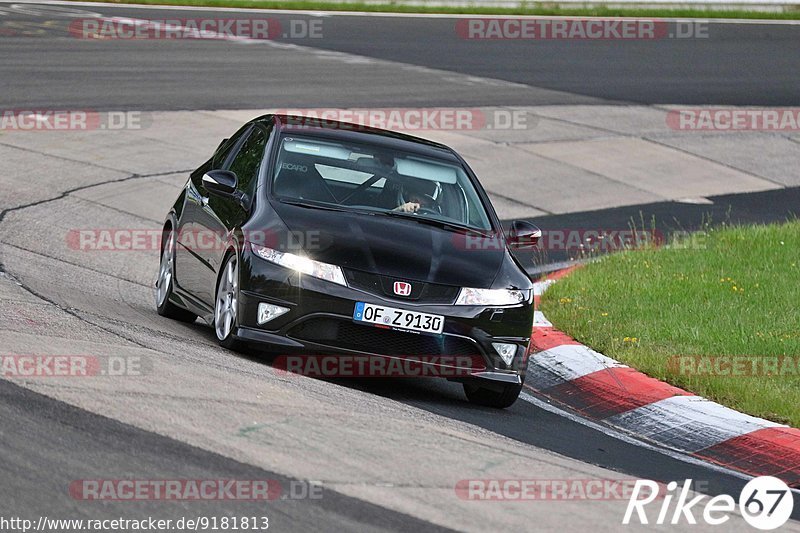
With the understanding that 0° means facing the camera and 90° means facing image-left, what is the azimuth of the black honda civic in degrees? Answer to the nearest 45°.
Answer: approximately 0°
